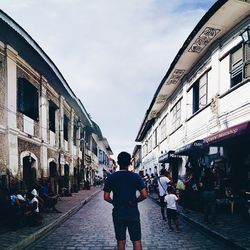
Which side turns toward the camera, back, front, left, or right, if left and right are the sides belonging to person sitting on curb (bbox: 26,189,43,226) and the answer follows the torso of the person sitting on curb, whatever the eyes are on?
right

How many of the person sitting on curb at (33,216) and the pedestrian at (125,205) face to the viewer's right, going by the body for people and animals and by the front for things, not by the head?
1

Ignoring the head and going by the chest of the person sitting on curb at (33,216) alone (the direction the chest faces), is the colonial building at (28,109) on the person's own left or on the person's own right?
on the person's own left

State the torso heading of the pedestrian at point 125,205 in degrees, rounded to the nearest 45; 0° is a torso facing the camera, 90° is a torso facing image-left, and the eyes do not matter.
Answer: approximately 180°

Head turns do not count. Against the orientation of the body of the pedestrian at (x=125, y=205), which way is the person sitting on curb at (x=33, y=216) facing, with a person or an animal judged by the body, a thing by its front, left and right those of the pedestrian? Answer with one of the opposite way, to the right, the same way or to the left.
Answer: to the right
